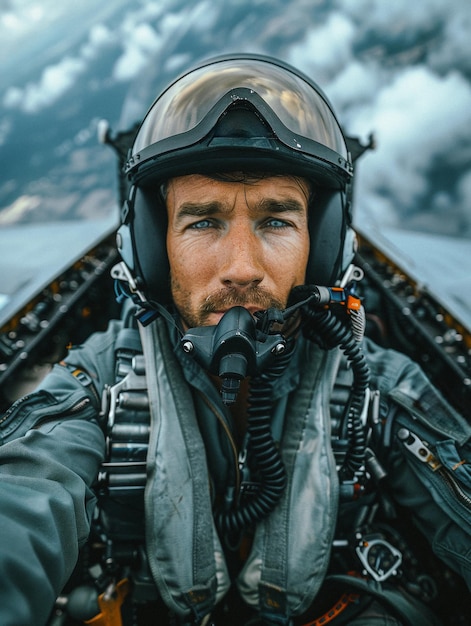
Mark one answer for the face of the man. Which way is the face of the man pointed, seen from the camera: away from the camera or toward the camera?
toward the camera

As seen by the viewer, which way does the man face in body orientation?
toward the camera
